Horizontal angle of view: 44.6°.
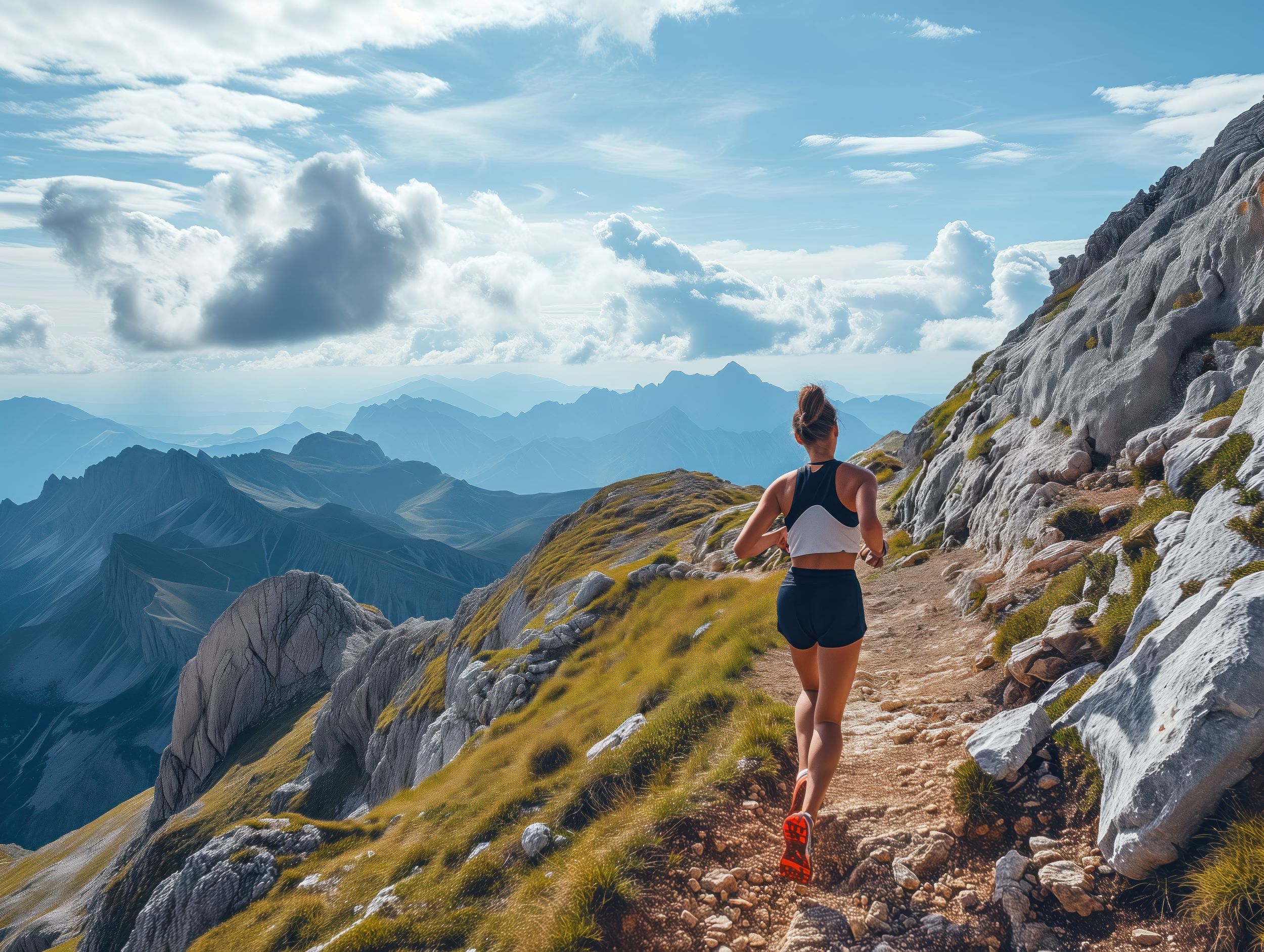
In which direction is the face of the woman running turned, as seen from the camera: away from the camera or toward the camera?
away from the camera

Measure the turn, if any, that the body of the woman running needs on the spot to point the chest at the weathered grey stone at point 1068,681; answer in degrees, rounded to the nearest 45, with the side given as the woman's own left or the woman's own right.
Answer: approximately 45° to the woman's own right

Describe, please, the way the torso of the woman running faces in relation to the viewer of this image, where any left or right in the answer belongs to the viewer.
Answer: facing away from the viewer
